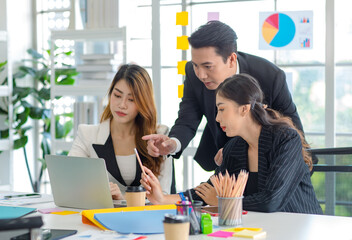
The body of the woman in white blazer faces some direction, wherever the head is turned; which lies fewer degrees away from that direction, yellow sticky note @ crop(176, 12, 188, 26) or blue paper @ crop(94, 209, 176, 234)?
the blue paper

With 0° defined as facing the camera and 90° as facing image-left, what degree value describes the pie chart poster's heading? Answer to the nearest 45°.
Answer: approximately 0°

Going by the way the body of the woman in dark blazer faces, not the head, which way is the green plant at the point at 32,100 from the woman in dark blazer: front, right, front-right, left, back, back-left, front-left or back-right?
right

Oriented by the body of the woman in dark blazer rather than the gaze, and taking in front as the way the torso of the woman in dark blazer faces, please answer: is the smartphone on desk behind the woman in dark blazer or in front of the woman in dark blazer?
in front

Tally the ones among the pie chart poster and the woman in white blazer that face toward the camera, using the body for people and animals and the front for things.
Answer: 2
